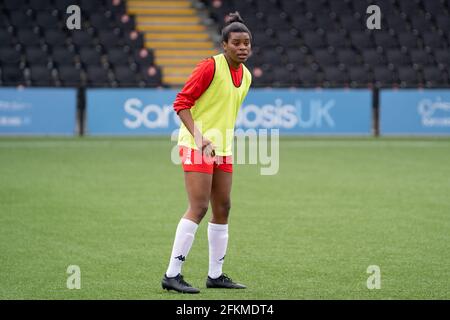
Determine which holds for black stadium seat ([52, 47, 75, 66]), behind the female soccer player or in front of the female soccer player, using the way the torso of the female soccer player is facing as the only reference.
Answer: behind

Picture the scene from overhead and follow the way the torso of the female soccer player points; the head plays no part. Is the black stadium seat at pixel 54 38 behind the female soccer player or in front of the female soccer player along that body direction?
behind

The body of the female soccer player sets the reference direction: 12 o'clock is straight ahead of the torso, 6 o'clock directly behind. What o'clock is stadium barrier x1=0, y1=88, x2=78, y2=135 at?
The stadium barrier is roughly at 7 o'clock from the female soccer player.

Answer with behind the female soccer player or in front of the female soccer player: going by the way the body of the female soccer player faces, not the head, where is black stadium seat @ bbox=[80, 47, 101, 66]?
behind

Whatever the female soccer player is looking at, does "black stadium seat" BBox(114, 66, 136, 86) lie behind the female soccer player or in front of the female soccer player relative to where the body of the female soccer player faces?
behind

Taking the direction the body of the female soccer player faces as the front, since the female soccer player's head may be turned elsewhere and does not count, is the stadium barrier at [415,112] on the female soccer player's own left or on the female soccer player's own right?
on the female soccer player's own left

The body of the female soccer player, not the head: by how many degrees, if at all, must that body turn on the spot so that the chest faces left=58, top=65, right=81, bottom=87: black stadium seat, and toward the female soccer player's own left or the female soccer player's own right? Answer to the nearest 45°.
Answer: approximately 135° to the female soccer player's own left

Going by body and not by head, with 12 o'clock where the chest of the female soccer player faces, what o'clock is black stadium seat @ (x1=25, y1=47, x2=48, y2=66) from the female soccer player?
The black stadium seat is roughly at 7 o'clock from the female soccer player.

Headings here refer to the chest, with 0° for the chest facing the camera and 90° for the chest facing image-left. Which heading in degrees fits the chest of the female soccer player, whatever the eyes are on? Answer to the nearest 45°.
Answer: approximately 315°

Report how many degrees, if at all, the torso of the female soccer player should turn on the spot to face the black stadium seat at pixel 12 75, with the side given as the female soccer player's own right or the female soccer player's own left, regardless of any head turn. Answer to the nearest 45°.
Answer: approximately 135° to the female soccer player's own left
